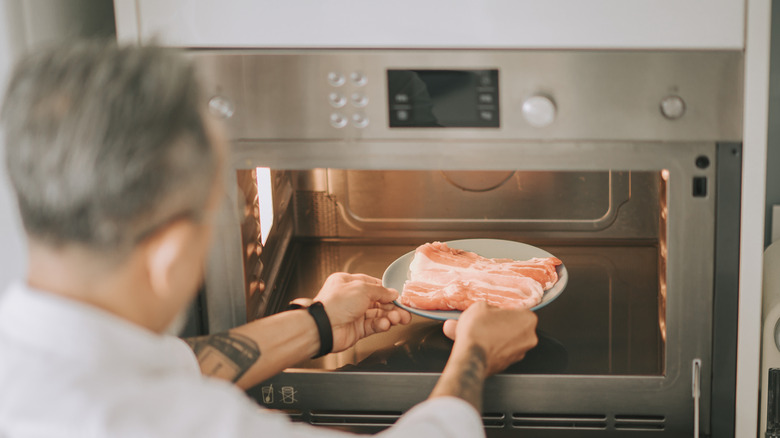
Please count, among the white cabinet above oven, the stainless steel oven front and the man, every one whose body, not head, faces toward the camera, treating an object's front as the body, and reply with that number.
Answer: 2

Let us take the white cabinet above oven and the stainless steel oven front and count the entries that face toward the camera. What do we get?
2

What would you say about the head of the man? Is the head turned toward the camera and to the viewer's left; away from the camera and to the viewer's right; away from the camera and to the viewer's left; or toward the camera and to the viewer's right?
away from the camera and to the viewer's right

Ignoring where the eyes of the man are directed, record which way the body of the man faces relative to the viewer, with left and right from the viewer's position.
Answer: facing away from the viewer and to the right of the viewer

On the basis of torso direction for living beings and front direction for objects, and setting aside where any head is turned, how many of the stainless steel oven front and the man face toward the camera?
1
